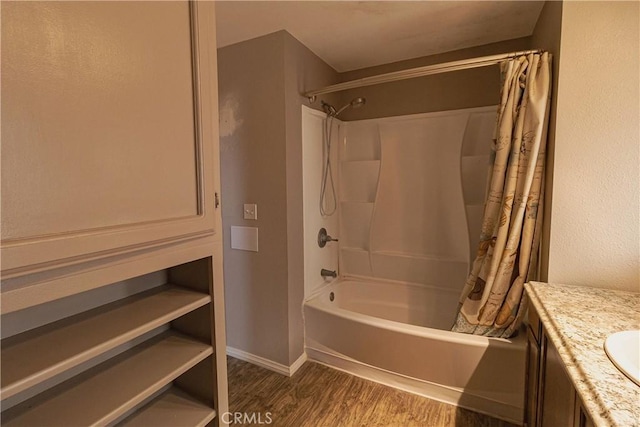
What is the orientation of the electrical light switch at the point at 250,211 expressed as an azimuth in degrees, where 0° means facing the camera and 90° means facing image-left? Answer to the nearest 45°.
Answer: approximately 45°

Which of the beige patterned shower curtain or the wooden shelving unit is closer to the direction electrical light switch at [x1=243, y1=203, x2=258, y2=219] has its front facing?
the wooden shelving unit

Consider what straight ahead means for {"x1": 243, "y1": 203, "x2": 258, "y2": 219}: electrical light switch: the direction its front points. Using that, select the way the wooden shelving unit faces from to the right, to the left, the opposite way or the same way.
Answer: to the left

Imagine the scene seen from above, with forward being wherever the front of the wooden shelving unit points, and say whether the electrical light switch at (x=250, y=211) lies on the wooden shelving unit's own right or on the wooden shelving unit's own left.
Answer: on the wooden shelving unit's own left

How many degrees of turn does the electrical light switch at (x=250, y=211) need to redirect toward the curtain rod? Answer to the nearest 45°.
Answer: approximately 90° to its left

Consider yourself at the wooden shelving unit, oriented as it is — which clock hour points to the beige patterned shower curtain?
The beige patterned shower curtain is roughly at 11 o'clock from the wooden shelving unit.

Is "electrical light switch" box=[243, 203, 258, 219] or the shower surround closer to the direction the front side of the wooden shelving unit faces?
the shower surround

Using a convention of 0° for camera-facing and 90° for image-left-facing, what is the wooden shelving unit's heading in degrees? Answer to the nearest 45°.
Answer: approximately 315°
